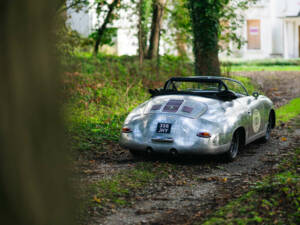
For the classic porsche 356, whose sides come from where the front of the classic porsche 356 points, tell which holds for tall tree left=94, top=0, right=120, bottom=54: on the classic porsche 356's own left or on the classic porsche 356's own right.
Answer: on the classic porsche 356's own left

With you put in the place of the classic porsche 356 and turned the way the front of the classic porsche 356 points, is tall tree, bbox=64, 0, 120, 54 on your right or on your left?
on your left

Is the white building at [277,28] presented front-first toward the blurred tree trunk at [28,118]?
yes

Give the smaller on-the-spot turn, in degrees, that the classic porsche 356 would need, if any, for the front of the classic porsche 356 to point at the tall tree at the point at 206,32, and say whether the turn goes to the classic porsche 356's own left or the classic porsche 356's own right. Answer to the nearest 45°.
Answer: approximately 45° to the classic porsche 356's own left

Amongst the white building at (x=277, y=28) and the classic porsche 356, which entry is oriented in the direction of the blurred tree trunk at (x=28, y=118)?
the white building

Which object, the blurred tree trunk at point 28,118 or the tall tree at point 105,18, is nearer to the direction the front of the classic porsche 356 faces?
the tall tree

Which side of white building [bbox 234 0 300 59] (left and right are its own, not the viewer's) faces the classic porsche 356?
front

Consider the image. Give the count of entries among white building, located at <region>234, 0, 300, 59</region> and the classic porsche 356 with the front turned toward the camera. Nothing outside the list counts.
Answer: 1

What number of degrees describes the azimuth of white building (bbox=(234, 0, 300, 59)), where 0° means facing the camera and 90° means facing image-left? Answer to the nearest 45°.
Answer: approximately 0°

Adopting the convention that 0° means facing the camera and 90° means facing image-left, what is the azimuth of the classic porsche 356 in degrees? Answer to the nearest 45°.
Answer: approximately 225°
